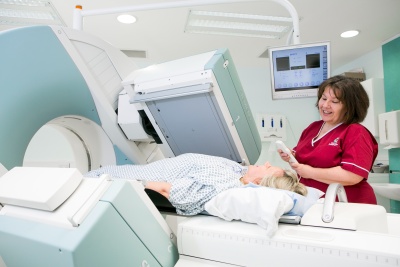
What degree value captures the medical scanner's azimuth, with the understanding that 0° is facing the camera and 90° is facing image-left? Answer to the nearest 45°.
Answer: approximately 315°

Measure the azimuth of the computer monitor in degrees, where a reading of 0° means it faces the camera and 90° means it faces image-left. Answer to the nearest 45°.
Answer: approximately 0°

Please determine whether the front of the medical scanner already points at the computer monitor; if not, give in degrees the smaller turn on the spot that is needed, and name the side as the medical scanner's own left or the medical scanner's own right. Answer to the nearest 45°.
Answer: approximately 90° to the medical scanner's own left

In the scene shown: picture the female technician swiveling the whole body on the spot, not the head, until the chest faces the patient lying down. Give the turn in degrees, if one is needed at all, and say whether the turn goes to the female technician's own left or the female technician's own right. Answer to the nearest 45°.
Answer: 0° — they already face them

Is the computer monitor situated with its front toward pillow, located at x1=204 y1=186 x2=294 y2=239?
yes

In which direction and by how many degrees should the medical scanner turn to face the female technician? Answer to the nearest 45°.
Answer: approximately 45° to its left

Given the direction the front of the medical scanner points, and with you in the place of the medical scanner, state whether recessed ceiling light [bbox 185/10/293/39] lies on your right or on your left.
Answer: on your left

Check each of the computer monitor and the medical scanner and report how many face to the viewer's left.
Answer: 0

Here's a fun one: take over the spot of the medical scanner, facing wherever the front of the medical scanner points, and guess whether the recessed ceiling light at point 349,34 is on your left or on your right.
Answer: on your left
